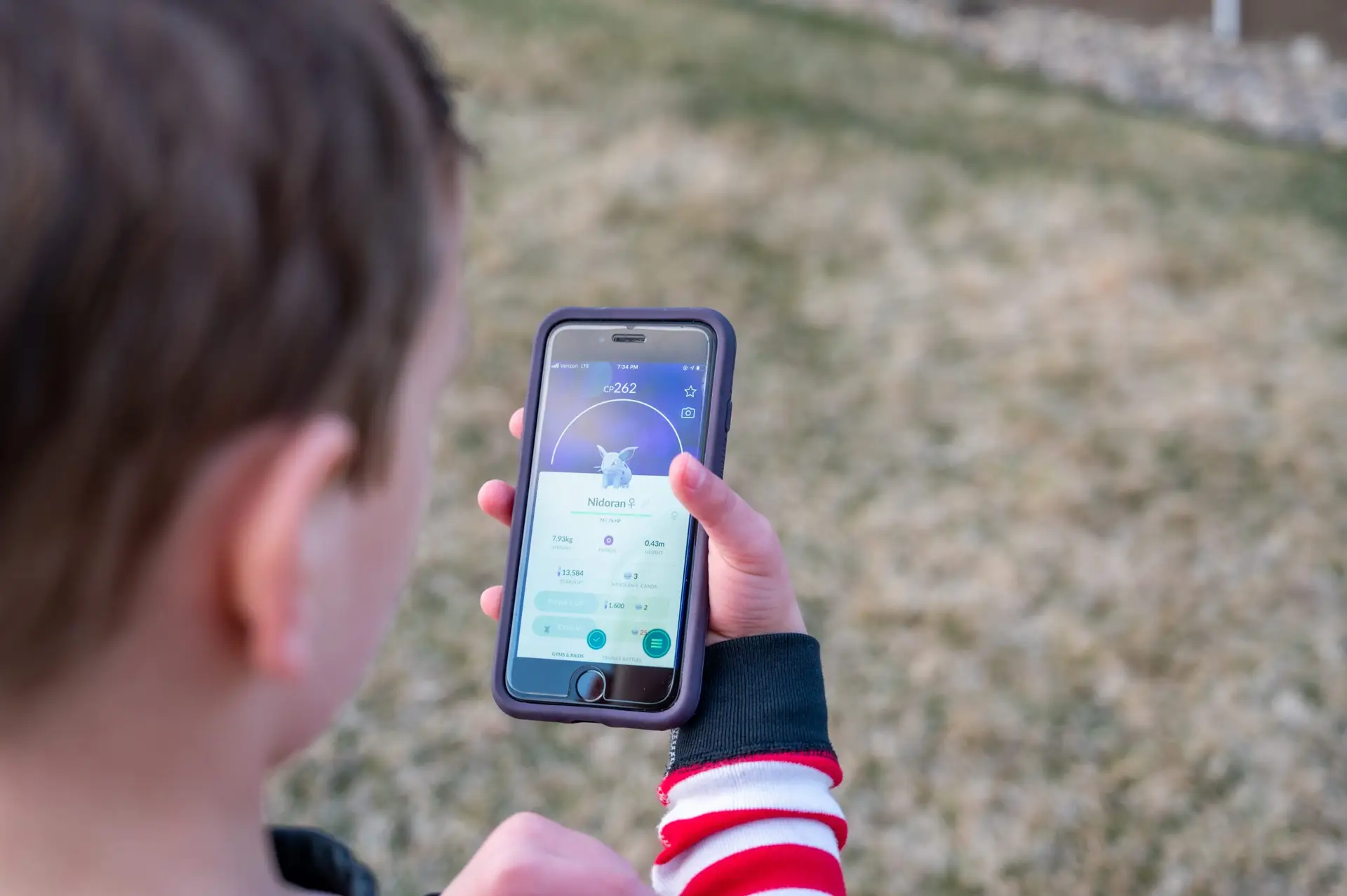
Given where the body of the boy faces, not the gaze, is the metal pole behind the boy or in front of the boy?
in front

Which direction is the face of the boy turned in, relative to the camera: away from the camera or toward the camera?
away from the camera

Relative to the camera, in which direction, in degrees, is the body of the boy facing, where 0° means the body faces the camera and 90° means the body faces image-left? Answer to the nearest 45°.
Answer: approximately 225°
